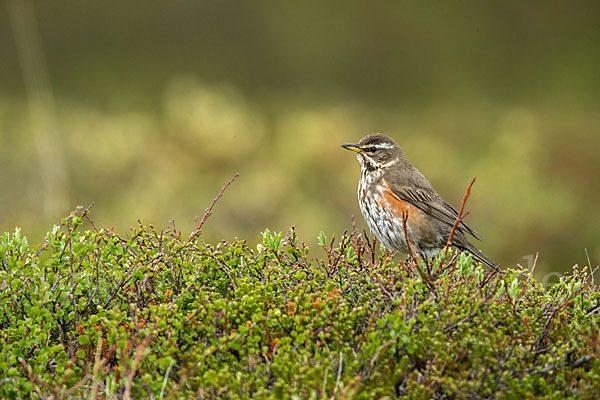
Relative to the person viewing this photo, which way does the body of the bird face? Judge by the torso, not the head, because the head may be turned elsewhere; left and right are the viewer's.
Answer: facing to the left of the viewer
